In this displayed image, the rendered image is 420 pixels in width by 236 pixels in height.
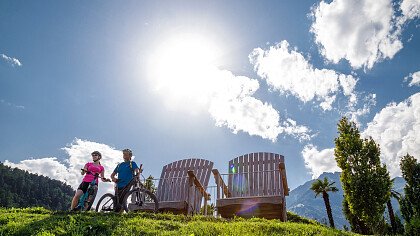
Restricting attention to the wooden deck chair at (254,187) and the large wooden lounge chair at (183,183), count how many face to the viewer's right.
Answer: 0
